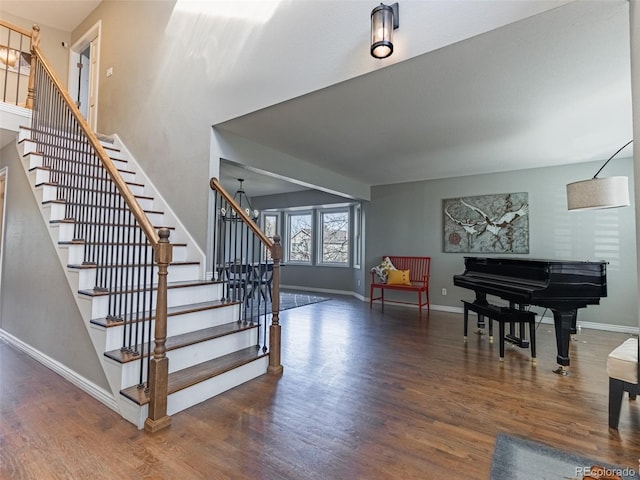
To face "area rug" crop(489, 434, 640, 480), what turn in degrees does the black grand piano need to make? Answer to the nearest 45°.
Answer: approximately 45° to its left

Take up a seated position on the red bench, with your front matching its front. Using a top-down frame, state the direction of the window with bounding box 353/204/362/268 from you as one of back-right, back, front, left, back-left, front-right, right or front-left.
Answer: right

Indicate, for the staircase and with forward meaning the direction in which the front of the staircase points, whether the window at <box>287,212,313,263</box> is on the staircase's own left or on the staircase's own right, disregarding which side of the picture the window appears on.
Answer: on the staircase's own left

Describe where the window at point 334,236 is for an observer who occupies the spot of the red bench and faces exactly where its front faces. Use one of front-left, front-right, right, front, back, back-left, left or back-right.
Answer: right

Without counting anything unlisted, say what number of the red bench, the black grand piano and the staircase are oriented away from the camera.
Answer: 0

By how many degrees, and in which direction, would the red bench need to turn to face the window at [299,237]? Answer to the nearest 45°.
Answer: approximately 90° to its right

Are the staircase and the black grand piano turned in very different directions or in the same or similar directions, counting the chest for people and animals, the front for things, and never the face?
very different directions

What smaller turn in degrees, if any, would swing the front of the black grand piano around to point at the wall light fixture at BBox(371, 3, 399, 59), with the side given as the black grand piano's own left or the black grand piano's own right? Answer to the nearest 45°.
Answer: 0° — it already faces it

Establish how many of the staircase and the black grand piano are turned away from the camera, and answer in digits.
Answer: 0

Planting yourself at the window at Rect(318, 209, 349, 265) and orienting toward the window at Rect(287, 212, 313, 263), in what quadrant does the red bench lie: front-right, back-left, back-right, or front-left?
back-left

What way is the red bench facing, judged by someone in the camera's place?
facing the viewer and to the left of the viewer

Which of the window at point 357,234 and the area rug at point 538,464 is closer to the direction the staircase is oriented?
the area rug

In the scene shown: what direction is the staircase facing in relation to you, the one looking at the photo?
facing the viewer and to the right of the viewer

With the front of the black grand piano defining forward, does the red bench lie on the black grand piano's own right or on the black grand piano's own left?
on the black grand piano's own right

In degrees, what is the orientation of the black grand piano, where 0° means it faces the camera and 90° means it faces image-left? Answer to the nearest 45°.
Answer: approximately 45°

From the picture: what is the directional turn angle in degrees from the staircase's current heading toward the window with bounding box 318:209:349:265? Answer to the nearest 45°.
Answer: approximately 90° to its left
